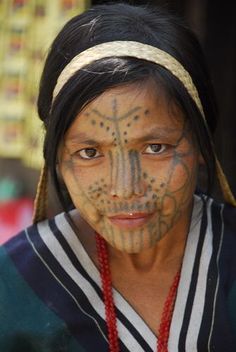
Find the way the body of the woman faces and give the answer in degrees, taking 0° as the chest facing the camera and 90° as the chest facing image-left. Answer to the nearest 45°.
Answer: approximately 0°
